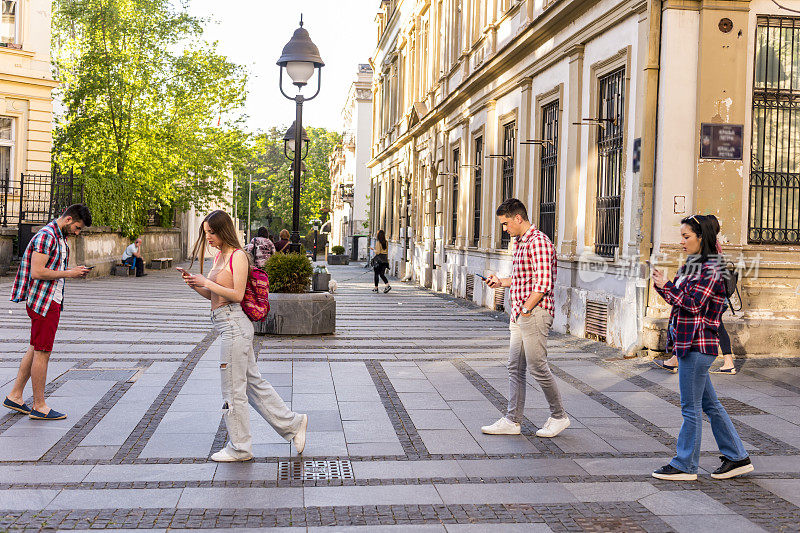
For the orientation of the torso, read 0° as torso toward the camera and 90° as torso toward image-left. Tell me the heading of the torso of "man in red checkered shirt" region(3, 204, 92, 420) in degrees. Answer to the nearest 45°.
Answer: approximately 270°

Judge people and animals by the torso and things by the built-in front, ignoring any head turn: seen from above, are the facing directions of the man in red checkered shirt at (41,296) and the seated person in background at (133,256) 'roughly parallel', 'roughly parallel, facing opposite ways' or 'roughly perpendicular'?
roughly parallel

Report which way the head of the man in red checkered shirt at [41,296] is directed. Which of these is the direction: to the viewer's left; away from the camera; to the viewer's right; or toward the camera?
to the viewer's right

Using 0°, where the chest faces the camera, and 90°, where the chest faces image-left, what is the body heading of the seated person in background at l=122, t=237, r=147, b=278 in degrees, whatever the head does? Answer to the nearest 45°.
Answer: approximately 270°

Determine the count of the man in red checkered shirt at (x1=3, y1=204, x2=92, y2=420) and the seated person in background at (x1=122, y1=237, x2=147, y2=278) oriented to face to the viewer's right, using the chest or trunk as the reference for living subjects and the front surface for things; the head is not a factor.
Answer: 2

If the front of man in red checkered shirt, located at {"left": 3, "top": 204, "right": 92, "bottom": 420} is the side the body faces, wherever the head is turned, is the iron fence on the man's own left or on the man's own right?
on the man's own left

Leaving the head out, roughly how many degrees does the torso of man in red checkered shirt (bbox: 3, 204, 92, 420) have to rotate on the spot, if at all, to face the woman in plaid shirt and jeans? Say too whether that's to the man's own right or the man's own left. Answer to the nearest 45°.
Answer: approximately 45° to the man's own right
